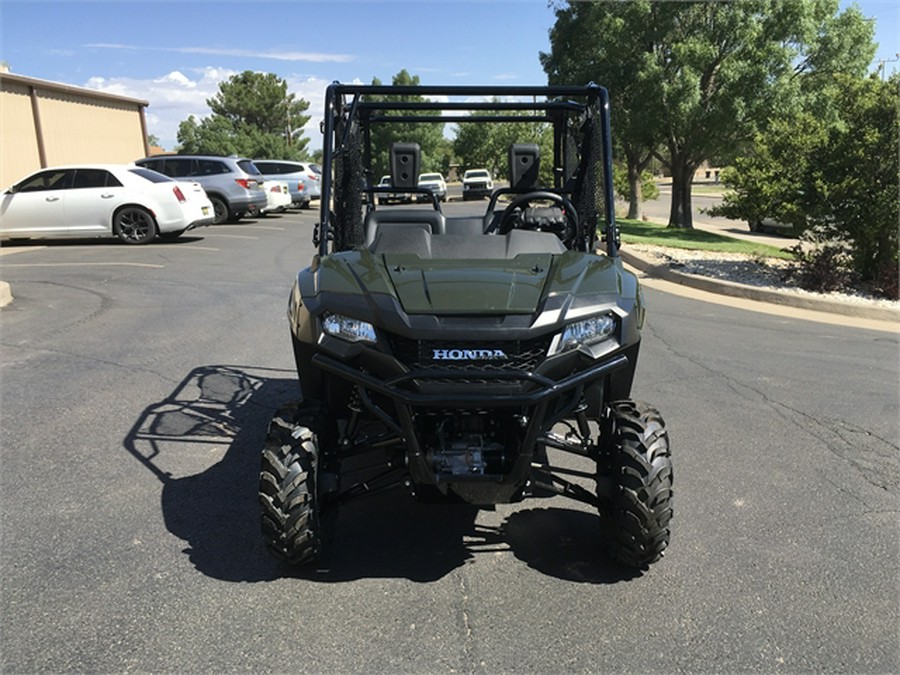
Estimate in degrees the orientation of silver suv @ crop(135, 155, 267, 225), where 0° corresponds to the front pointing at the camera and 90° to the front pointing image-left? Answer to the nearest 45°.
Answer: approximately 135°

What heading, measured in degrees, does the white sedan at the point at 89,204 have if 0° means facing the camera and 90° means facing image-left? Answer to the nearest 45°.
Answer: approximately 135°

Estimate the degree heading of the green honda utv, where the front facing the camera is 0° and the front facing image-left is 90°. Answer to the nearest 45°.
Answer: approximately 0°

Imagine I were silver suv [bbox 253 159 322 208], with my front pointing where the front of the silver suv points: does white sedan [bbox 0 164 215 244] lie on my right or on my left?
on my left

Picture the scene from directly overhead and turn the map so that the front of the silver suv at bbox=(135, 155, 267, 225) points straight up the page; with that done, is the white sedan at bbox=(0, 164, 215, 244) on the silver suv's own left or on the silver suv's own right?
on the silver suv's own left

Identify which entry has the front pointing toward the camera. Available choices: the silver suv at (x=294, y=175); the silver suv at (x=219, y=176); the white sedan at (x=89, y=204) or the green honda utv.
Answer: the green honda utv

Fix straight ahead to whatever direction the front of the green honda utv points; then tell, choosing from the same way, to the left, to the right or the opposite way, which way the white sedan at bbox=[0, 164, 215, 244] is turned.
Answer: to the right

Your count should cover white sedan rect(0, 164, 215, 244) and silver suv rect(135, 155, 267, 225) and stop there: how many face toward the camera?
0

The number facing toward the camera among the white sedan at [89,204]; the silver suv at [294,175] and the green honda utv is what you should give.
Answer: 1

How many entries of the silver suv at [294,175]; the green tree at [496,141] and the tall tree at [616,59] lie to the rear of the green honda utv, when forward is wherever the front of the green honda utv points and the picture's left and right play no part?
3

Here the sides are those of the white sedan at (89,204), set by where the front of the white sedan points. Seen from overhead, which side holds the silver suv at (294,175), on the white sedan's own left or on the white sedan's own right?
on the white sedan's own right

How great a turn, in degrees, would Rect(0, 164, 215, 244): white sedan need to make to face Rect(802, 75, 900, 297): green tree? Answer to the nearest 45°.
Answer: approximately 180°

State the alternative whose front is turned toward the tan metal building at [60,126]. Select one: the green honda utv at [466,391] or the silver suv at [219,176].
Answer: the silver suv

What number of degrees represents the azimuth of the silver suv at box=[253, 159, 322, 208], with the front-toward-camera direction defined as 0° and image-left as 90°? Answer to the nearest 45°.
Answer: approximately 135°

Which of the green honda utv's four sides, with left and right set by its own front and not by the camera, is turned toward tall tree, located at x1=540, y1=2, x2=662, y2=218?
back
